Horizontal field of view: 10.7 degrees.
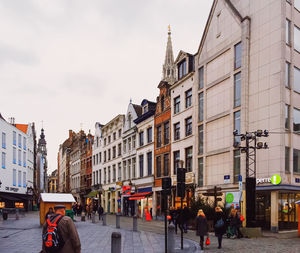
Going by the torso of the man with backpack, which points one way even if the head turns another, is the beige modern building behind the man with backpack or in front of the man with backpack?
in front

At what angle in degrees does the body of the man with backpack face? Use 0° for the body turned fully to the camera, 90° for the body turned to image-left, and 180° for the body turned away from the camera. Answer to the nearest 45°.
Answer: approximately 225°

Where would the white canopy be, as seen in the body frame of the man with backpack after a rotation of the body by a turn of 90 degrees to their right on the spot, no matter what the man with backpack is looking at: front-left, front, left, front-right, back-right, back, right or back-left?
back-left
